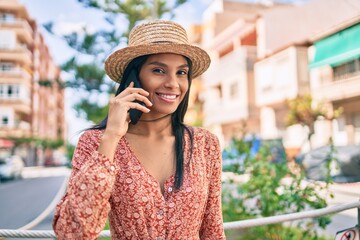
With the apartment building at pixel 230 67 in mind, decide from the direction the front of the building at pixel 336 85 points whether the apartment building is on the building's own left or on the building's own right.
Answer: on the building's own right

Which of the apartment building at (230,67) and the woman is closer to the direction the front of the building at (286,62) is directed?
the woman

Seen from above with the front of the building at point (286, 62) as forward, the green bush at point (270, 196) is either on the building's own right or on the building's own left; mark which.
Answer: on the building's own left

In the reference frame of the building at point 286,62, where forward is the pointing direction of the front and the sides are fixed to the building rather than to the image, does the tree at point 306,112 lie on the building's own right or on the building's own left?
on the building's own left

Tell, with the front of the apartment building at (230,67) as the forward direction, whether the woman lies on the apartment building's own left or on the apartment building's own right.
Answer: on the apartment building's own left

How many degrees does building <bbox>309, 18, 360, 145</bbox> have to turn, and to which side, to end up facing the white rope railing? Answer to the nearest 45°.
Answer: approximately 45° to its left

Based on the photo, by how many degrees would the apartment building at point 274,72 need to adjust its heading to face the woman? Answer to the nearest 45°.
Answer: approximately 45° to its left

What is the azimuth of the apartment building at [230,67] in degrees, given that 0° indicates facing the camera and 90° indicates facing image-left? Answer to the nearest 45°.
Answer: approximately 45°

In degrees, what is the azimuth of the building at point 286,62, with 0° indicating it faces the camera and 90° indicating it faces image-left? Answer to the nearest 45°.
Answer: approximately 45°
